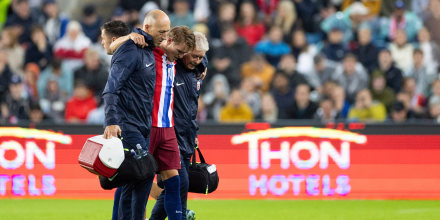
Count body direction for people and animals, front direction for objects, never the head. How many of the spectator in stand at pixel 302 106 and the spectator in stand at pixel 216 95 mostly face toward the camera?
2

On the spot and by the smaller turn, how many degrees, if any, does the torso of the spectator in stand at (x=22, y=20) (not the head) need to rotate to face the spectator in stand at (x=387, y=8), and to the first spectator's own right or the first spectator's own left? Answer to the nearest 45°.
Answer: approximately 90° to the first spectator's own left

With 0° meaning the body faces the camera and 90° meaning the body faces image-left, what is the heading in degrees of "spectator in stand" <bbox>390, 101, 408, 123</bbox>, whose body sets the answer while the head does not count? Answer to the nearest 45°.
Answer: approximately 0°

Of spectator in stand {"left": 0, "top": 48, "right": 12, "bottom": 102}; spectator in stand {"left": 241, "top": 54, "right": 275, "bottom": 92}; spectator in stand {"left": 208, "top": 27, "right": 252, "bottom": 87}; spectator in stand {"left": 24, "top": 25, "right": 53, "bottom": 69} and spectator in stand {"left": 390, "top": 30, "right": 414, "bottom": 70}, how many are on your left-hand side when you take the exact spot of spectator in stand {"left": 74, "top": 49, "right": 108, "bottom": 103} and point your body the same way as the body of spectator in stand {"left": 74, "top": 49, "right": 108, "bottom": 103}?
3

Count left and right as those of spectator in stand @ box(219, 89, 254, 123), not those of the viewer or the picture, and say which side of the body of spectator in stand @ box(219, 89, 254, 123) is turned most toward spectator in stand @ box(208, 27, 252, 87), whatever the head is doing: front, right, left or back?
back

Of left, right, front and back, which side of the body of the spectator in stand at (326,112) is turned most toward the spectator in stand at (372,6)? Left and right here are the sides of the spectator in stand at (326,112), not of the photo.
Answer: back

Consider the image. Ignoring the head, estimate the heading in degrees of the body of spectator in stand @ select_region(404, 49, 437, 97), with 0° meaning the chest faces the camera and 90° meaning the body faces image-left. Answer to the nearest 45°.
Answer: approximately 0°
